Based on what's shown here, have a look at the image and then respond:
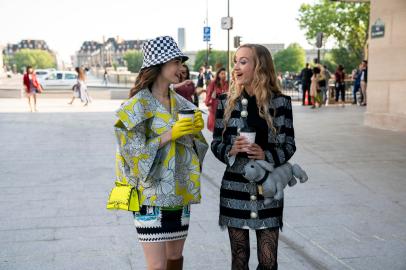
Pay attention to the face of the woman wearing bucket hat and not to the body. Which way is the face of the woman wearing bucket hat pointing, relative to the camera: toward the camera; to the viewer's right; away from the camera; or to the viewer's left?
to the viewer's right

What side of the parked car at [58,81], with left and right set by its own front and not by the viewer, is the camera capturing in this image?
left

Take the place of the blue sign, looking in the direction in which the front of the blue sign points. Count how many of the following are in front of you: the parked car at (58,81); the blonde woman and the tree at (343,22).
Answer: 1

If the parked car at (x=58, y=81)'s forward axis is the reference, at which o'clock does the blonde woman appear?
The blonde woman is roughly at 9 o'clock from the parked car.

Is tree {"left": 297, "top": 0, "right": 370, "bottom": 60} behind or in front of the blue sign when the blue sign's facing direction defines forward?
behind

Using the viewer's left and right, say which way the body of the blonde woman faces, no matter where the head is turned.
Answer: facing the viewer

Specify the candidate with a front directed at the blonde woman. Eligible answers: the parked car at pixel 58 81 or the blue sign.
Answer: the blue sign

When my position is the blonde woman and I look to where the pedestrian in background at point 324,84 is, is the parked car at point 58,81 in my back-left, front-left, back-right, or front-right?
front-left

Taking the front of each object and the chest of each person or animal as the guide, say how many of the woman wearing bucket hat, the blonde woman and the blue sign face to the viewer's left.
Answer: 0

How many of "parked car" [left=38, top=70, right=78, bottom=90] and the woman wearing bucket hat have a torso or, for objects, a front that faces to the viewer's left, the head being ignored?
1

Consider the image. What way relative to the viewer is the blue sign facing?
toward the camera

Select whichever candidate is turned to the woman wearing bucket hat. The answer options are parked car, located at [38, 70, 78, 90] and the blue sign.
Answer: the blue sign

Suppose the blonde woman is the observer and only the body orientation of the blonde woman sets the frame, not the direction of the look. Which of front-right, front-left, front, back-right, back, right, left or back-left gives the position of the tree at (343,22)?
back

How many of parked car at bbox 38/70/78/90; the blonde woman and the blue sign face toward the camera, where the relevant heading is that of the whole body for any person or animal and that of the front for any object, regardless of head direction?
2
